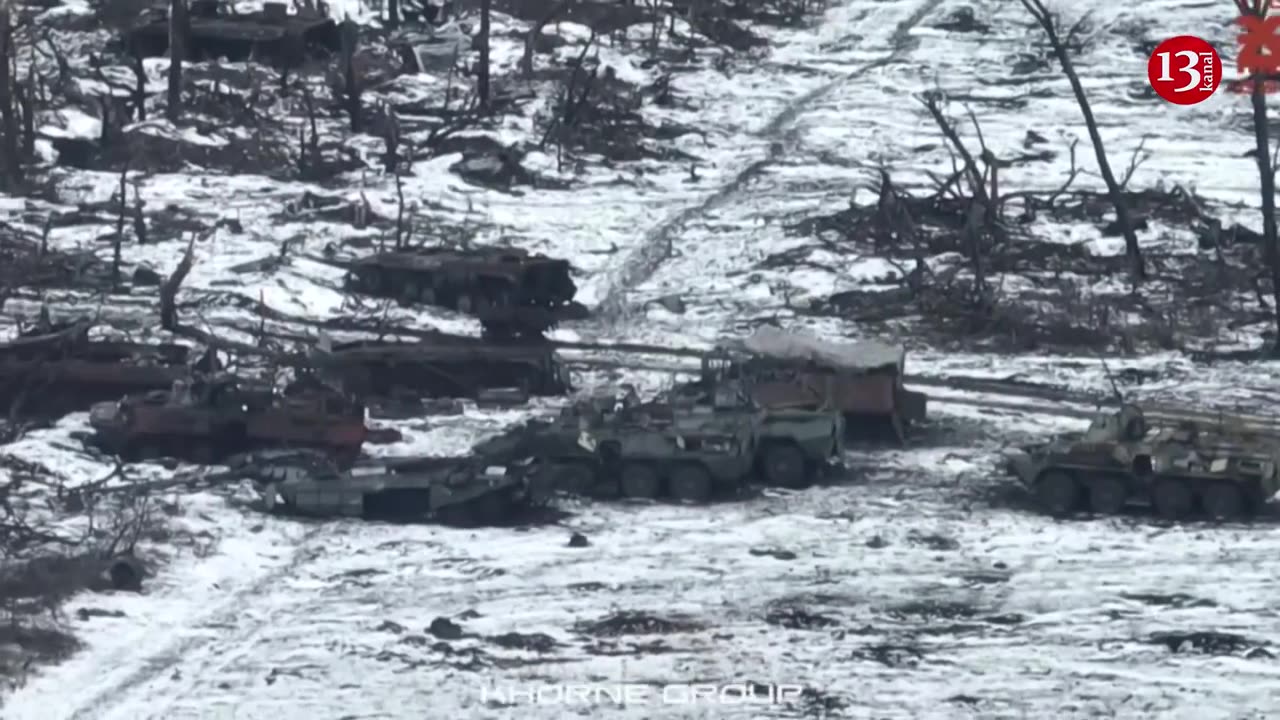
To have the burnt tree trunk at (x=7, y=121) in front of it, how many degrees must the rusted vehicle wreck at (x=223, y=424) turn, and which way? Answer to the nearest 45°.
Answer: approximately 90° to its right

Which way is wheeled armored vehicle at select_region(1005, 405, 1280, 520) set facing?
to the viewer's left

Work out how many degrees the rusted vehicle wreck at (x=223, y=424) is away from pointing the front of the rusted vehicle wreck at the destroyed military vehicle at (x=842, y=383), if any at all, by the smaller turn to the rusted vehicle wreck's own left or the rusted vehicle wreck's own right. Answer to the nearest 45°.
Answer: approximately 180°

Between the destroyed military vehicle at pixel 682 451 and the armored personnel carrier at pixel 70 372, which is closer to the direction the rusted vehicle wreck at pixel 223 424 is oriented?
the armored personnel carrier

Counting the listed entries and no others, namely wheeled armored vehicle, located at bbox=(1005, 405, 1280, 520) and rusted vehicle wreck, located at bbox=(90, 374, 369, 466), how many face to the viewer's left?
2

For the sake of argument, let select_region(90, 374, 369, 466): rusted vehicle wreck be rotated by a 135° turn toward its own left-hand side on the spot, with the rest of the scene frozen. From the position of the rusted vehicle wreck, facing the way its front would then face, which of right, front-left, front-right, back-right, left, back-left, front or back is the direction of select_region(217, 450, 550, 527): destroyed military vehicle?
front

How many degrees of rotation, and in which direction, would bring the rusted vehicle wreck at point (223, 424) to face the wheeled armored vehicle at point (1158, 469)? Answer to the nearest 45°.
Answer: approximately 180°

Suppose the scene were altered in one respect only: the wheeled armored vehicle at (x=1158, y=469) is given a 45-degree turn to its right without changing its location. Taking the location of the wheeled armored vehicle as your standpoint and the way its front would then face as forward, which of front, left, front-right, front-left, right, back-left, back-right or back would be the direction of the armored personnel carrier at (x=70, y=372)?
front-left

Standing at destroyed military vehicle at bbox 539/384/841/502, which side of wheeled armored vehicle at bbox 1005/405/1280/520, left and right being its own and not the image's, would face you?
front

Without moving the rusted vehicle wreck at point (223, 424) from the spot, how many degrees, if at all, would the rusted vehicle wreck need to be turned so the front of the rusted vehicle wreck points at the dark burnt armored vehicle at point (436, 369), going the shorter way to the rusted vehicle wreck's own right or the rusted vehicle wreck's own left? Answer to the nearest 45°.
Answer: approximately 135° to the rusted vehicle wreck's own right

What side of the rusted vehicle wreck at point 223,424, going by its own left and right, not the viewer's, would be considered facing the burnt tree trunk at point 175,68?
right

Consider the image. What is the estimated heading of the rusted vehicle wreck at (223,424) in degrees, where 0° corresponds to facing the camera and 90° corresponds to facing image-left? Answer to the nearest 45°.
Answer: approximately 90°
